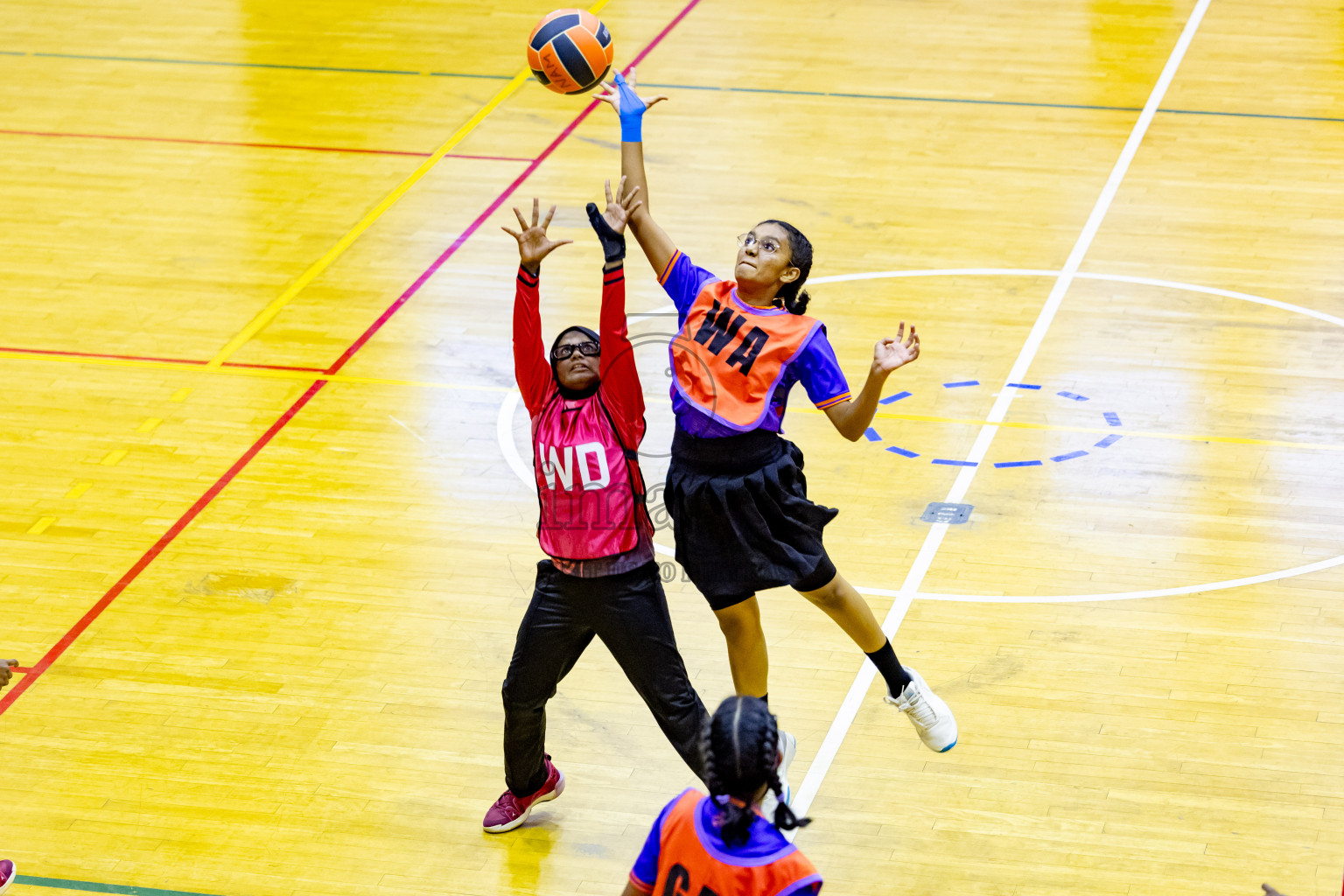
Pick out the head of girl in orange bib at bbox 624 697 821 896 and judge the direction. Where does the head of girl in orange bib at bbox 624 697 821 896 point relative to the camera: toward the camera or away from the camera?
away from the camera

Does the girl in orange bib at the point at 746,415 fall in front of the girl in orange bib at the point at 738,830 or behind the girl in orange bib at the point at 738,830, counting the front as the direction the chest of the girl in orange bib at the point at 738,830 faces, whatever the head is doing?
in front

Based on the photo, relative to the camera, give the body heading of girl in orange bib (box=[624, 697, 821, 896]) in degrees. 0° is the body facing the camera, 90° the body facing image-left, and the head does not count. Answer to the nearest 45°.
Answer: approximately 180°

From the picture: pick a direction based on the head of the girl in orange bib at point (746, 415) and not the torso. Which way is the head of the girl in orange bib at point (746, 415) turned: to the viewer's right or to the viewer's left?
to the viewer's left
